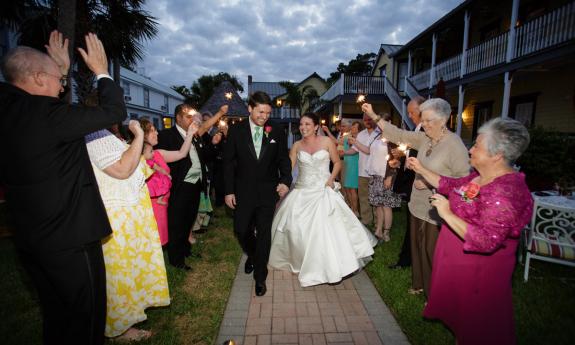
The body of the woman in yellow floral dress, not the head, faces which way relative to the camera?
to the viewer's right

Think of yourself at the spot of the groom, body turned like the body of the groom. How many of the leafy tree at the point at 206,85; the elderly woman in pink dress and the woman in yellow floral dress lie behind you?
1

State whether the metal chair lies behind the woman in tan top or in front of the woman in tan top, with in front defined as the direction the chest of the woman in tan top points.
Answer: behind

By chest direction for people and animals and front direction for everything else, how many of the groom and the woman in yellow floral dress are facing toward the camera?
1

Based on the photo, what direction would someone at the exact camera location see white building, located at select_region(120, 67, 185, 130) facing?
facing the viewer and to the right of the viewer

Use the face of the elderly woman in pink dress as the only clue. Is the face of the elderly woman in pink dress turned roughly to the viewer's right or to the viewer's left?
to the viewer's left

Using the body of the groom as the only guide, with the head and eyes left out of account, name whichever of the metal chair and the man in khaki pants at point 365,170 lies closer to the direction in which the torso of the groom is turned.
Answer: the metal chair

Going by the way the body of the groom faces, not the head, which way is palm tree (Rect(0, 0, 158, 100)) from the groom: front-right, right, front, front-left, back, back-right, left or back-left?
back-right

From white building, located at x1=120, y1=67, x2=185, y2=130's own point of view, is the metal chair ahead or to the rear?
ahead

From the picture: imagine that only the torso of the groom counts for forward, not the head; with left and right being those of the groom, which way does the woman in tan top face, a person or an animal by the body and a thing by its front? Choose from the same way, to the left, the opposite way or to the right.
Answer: to the right

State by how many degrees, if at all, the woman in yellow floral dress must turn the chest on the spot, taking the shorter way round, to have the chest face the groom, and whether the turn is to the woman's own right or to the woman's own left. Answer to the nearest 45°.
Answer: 0° — they already face them

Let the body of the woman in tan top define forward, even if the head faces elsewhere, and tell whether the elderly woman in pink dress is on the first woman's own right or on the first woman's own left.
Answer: on the first woman's own left
